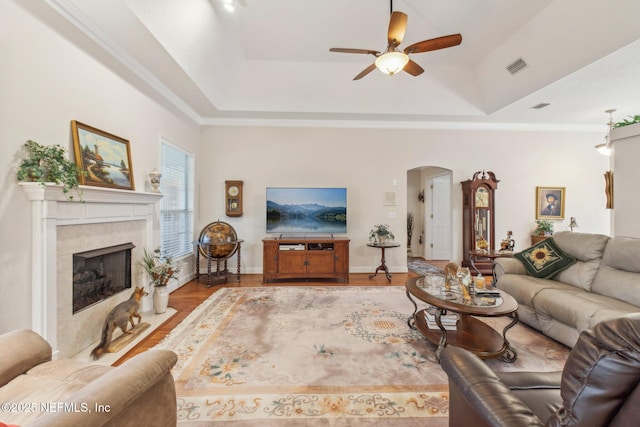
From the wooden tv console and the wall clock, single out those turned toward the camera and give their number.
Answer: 2

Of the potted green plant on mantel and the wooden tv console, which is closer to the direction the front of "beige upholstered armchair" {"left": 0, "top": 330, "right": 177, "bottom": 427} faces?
the wooden tv console

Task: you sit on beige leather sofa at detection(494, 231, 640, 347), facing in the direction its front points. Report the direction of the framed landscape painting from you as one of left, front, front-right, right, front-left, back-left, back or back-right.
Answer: front

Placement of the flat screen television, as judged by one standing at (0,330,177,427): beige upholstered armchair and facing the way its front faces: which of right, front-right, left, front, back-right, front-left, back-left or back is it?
front

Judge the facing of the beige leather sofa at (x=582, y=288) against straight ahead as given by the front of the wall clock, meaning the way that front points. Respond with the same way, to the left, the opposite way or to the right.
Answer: to the right

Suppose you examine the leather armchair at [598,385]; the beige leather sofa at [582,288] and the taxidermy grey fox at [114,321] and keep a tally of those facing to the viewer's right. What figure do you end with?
1

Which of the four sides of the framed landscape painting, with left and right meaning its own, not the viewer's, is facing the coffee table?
front

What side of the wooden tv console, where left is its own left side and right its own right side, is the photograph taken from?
front

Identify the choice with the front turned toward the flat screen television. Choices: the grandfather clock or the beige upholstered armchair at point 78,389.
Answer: the beige upholstered armchair

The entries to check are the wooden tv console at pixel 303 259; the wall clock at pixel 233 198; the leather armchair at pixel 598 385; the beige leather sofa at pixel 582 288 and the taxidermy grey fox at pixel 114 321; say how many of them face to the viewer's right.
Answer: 1

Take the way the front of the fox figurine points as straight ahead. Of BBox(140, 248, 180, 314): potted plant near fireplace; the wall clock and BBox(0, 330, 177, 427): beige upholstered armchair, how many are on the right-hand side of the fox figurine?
1

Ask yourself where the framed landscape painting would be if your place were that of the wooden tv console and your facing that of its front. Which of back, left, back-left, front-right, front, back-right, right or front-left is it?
front-right

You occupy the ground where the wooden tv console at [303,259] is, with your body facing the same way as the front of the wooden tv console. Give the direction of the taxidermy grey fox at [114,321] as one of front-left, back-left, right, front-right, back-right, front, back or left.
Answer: front-right

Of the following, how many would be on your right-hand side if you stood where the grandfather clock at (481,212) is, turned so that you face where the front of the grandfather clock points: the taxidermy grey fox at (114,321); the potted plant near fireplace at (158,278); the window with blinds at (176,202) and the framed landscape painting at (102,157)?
4

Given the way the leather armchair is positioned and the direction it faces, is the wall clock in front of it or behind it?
in front

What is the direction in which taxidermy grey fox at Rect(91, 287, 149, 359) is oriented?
to the viewer's right

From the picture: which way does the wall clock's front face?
toward the camera

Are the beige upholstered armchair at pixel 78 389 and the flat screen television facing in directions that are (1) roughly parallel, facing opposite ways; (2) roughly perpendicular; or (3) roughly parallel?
roughly parallel, facing opposite ways

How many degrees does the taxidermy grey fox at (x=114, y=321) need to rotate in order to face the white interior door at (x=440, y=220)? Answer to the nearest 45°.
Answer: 0° — it already faces it

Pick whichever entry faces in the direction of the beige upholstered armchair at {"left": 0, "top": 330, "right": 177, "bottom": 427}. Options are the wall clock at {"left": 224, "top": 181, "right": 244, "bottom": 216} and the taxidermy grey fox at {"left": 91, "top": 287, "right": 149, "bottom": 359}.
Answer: the wall clock
